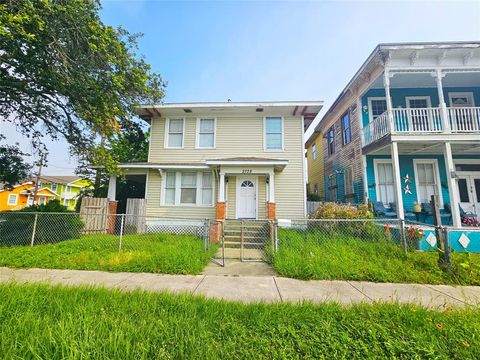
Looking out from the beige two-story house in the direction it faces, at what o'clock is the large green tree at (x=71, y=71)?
The large green tree is roughly at 2 o'clock from the beige two-story house.

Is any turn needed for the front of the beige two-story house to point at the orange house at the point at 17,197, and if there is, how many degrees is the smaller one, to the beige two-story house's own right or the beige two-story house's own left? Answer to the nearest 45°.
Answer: approximately 135° to the beige two-story house's own right

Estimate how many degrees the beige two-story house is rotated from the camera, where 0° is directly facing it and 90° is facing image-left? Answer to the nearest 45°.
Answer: approximately 0°

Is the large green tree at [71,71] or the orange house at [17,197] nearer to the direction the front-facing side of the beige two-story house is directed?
the large green tree

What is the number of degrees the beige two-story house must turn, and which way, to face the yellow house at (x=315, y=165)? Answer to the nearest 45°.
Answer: approximately 135° to its left

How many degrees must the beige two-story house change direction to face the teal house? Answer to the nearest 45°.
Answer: approximately 90° to its left

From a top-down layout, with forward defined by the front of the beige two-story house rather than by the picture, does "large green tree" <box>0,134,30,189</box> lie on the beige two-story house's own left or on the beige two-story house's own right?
on the beige two-story house's own right

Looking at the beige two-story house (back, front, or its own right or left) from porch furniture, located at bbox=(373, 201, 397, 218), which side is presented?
left

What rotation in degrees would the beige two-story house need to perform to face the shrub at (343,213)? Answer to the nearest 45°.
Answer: approximately 45° to its left

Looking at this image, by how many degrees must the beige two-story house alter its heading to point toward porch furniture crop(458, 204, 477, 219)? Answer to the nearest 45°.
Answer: approximately 90° to its left
